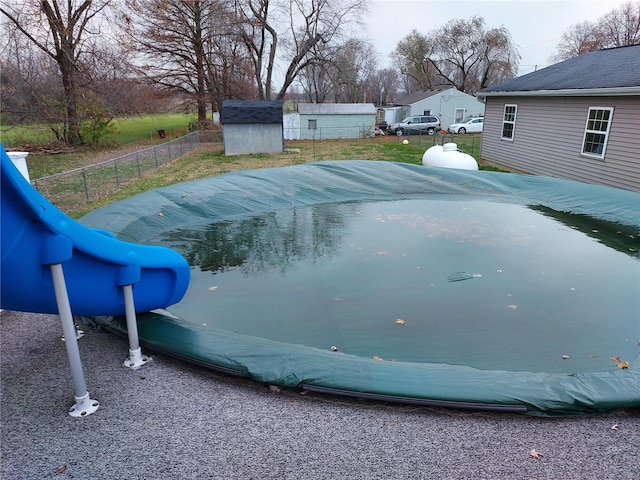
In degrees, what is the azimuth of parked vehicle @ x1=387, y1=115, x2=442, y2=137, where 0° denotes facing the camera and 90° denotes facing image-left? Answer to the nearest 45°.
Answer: approximately 90°

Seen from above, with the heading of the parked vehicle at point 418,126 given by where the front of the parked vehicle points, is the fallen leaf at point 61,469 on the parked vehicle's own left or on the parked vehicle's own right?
on the parked vehicle's own left

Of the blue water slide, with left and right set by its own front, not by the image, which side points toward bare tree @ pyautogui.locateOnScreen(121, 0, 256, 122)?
left

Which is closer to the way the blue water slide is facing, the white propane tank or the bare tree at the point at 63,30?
the white propane tank

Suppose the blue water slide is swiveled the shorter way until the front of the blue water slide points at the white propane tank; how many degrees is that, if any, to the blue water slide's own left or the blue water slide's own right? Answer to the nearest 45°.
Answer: approximately 45° to the blue water slide's own left

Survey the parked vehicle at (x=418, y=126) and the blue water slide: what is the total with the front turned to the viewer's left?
1

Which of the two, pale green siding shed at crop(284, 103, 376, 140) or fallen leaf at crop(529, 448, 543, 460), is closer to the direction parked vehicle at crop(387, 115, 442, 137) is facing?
the pale green siding shed

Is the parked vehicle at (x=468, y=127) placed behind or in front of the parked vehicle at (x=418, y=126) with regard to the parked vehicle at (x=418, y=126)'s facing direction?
behind

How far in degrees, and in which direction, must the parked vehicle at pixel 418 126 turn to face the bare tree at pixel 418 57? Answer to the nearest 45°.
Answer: approximately 90° to its right

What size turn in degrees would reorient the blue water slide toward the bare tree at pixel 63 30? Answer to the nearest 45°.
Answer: approximately 90° to its left

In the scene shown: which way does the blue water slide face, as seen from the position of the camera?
facing to the right of the viewer

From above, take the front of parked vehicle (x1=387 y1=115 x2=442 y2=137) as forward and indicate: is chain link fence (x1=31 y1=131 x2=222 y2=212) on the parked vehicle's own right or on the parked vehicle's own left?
on the parked vehicle's own left

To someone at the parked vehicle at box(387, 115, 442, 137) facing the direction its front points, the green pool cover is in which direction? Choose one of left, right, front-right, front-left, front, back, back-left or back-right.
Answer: left
